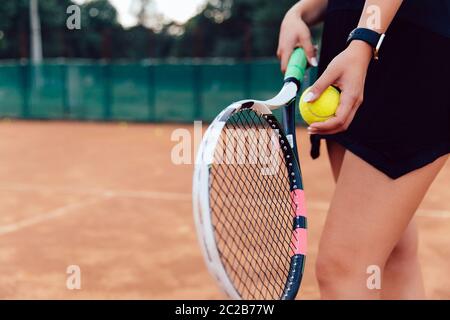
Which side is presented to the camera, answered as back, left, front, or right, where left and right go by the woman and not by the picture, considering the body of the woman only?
left

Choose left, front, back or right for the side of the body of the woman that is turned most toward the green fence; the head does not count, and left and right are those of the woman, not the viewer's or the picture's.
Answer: right

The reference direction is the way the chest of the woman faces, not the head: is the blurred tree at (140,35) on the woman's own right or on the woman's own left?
on the woman's own right
